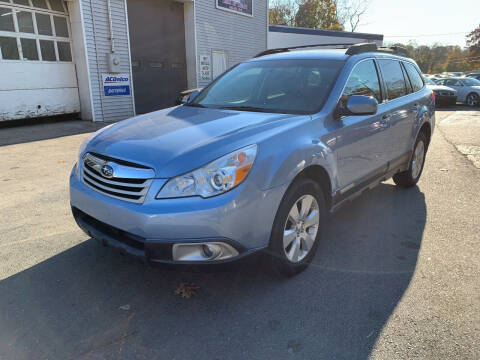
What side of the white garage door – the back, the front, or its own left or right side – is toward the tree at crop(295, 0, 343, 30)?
left

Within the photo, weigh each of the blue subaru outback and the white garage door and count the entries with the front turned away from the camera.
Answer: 0

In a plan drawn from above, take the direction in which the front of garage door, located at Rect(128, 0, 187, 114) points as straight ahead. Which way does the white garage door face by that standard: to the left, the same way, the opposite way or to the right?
the same way

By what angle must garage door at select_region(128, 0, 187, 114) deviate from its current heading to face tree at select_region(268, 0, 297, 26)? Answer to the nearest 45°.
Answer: approximately 90° to its left

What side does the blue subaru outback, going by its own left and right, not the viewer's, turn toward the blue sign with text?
right

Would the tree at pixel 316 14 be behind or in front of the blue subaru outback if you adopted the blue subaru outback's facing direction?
behind

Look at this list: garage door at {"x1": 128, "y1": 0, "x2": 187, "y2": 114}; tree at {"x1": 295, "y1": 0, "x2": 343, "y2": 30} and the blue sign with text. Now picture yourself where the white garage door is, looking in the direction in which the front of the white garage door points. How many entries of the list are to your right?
0

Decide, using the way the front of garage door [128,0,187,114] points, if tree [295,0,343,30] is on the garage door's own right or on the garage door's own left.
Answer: on the garage door's own left

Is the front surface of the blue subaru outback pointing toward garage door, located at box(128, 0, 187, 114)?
no

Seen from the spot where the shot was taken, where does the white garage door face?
facing the viewer and to the right of the viewer

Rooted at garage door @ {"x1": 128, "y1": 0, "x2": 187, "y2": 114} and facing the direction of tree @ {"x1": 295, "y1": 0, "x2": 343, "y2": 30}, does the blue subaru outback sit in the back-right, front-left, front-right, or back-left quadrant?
back-right

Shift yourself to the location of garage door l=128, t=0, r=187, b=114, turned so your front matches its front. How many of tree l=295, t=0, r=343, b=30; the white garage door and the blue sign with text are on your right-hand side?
2

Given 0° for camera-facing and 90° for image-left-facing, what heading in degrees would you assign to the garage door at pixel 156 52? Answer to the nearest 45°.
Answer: approximately 315°

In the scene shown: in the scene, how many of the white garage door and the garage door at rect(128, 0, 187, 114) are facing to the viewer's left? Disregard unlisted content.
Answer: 0

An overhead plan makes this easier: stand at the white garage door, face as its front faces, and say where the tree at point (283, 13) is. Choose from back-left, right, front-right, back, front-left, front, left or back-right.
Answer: left

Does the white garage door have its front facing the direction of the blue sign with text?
no

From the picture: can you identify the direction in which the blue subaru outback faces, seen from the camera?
facing the viewer and to the left of the viewer

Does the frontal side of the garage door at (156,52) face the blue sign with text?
no

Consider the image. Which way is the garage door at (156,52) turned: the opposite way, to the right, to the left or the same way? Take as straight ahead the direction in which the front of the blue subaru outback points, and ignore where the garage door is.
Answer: to the left
